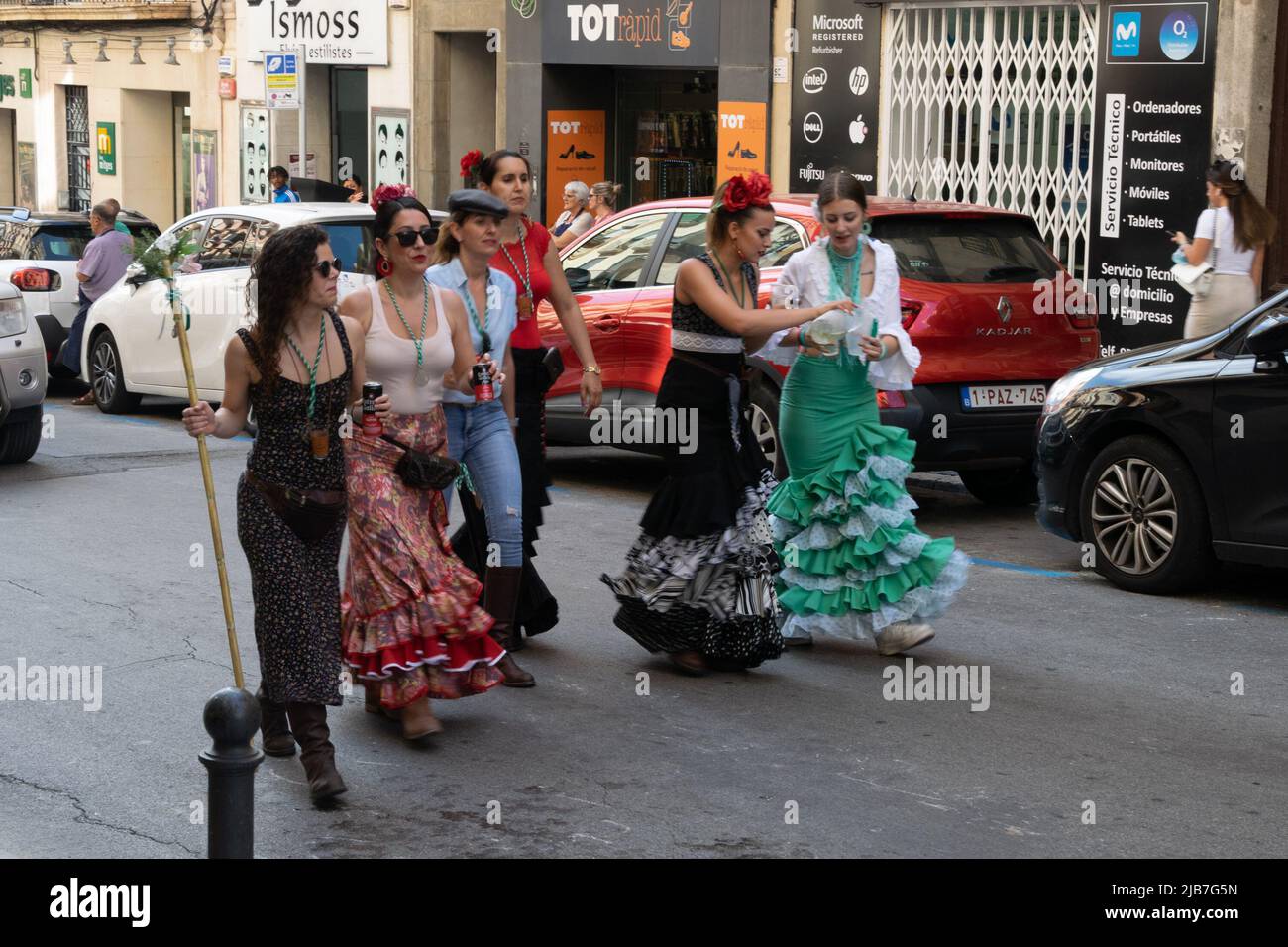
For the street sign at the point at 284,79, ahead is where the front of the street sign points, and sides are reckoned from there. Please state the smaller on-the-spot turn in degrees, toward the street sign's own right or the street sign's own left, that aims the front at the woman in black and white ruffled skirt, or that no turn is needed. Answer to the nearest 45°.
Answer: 0° — it already faces them

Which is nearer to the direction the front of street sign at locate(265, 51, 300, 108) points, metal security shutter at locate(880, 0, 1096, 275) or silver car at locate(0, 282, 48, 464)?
the silver car

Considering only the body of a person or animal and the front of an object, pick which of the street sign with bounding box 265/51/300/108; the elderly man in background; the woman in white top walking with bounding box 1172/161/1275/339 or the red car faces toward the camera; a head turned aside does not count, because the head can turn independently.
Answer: the street sign

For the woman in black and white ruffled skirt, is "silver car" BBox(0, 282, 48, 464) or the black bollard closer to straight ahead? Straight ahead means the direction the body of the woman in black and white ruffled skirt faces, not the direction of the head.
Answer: the black bollard

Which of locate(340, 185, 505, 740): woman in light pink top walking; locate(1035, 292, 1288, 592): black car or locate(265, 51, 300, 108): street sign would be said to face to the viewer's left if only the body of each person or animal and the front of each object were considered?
the black car

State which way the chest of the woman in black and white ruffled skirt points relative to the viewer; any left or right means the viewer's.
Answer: facing the viewer and to the right of the viewer

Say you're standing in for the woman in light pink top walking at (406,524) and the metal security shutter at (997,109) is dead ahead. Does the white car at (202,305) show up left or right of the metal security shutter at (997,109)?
left

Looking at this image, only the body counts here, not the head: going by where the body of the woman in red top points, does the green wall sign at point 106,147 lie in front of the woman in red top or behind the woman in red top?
behind
